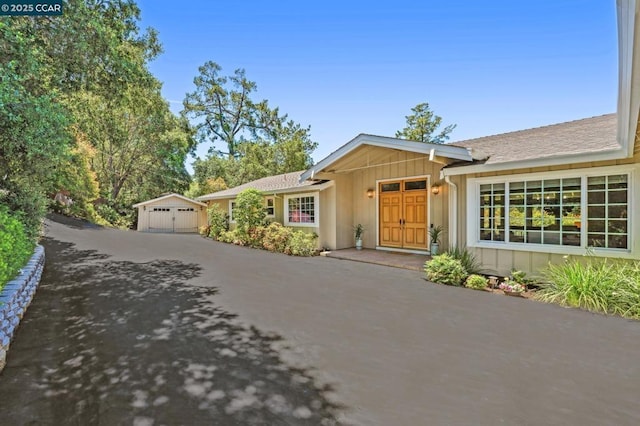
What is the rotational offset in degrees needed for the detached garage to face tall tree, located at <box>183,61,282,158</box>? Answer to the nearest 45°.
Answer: approximately 135° to its left

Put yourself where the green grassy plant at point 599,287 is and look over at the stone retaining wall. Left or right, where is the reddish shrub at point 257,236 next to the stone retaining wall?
right

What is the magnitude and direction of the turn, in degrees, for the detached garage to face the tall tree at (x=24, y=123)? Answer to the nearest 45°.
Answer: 0° — it already faces it

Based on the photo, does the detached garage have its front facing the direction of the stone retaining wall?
yes

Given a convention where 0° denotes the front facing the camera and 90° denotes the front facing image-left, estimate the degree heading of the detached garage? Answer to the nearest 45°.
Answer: approximately 0°
